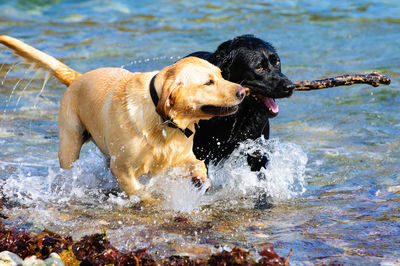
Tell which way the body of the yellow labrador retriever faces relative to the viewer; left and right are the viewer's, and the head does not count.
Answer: facing the viewer and to the right of the viewer

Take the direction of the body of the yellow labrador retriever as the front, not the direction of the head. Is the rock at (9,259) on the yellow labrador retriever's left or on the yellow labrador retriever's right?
on the yellow labrador retriever's right

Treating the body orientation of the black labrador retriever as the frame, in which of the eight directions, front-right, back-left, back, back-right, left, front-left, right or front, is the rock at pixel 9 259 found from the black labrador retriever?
right

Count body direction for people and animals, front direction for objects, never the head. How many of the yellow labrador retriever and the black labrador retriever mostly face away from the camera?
0
